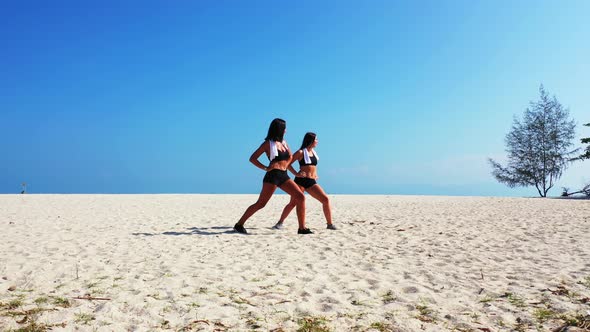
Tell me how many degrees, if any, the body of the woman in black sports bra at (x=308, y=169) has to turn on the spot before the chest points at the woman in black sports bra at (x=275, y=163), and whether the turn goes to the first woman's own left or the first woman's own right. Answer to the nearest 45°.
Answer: approximately 90° to the first woman's own right

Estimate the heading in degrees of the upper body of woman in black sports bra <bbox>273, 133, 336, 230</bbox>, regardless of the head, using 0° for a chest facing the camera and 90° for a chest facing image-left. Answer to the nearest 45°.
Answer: approximately 315°
